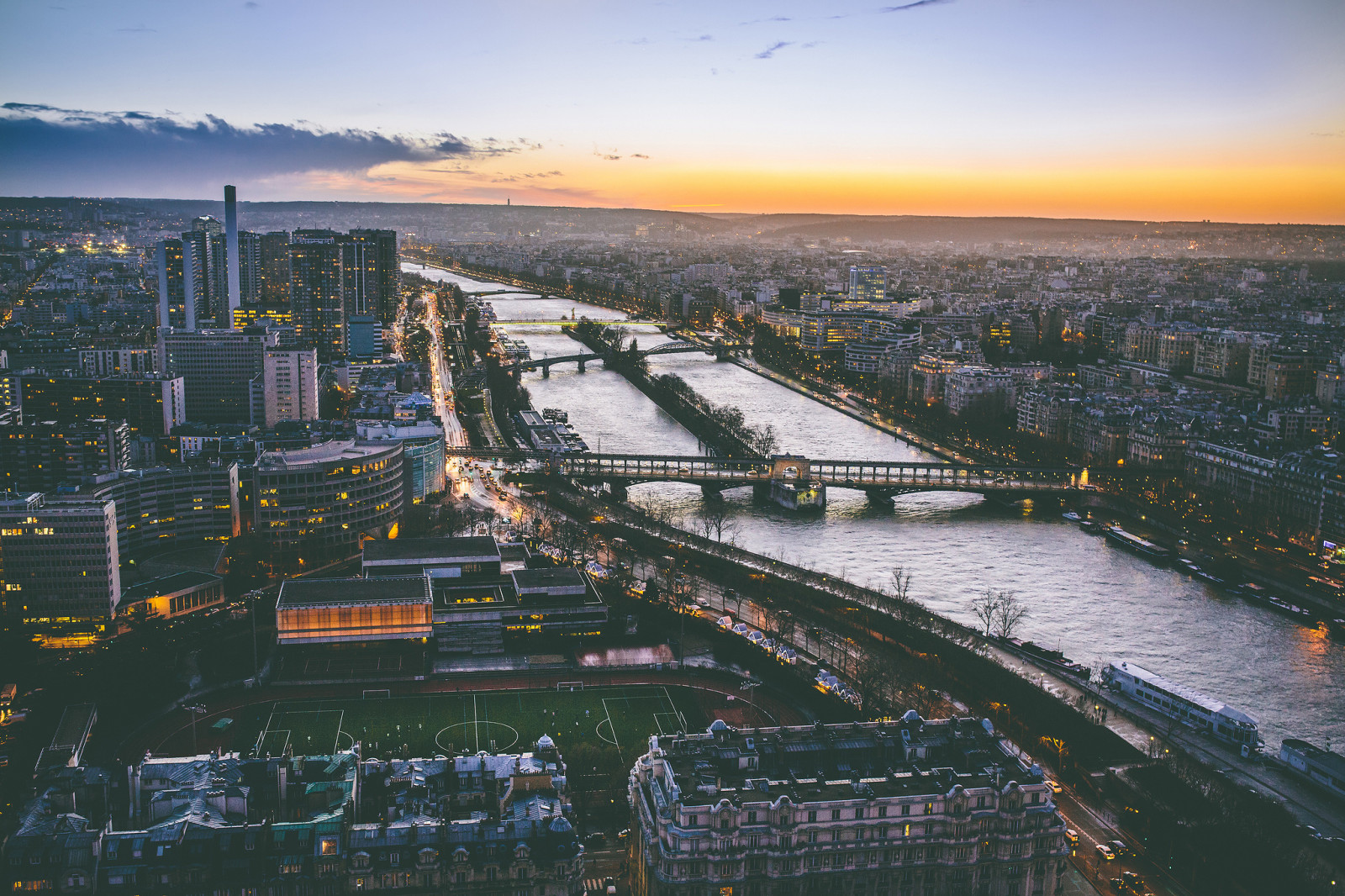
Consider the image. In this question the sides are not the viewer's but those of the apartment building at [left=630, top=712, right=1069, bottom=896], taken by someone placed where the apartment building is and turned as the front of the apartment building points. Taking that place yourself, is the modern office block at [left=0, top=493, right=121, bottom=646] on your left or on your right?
on your right

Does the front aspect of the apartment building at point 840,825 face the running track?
no

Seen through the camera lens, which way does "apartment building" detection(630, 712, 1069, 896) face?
facing the viewer

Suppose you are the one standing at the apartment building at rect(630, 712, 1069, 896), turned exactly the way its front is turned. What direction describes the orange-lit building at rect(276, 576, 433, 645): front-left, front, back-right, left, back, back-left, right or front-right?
back-right

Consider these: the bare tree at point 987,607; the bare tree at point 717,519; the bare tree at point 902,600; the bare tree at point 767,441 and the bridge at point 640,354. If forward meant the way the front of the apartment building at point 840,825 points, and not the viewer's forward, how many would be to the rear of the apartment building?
5

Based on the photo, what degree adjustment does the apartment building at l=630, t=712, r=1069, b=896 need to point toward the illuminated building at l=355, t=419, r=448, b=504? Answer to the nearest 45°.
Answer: approximately 135° to its right

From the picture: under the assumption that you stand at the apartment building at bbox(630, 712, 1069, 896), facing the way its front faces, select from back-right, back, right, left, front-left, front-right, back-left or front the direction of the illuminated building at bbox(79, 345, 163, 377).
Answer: back-right

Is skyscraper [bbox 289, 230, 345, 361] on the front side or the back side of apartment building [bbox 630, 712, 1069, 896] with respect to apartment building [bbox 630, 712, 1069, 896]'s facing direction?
on the back side

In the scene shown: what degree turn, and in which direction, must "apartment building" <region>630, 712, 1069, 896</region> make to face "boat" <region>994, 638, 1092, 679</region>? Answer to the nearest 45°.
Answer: approximately 180°

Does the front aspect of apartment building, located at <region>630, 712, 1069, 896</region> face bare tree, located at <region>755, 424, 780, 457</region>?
no

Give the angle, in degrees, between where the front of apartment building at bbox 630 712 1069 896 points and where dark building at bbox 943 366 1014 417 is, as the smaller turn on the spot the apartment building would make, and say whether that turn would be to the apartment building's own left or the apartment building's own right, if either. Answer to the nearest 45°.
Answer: approximately 180°

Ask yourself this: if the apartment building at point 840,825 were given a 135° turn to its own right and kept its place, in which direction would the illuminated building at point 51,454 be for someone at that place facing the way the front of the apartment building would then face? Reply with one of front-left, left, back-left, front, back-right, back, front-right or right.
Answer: front

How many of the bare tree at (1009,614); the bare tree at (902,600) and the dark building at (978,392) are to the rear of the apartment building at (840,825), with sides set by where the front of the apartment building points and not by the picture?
3

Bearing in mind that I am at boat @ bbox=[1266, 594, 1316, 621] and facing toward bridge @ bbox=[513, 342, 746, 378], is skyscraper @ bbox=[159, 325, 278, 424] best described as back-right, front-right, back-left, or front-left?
front-left

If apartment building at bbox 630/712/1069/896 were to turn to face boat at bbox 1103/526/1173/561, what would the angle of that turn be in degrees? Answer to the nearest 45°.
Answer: approximately 180°

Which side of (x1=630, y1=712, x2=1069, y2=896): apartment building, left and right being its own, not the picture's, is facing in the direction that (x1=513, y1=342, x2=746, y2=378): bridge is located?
back

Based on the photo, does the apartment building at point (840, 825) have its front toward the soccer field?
no

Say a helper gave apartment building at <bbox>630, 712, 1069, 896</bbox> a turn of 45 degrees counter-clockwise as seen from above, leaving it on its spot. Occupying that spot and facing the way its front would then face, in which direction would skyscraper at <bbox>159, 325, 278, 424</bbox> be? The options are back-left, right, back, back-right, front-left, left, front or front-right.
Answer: back

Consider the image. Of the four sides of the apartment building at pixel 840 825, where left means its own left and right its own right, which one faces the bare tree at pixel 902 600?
back
